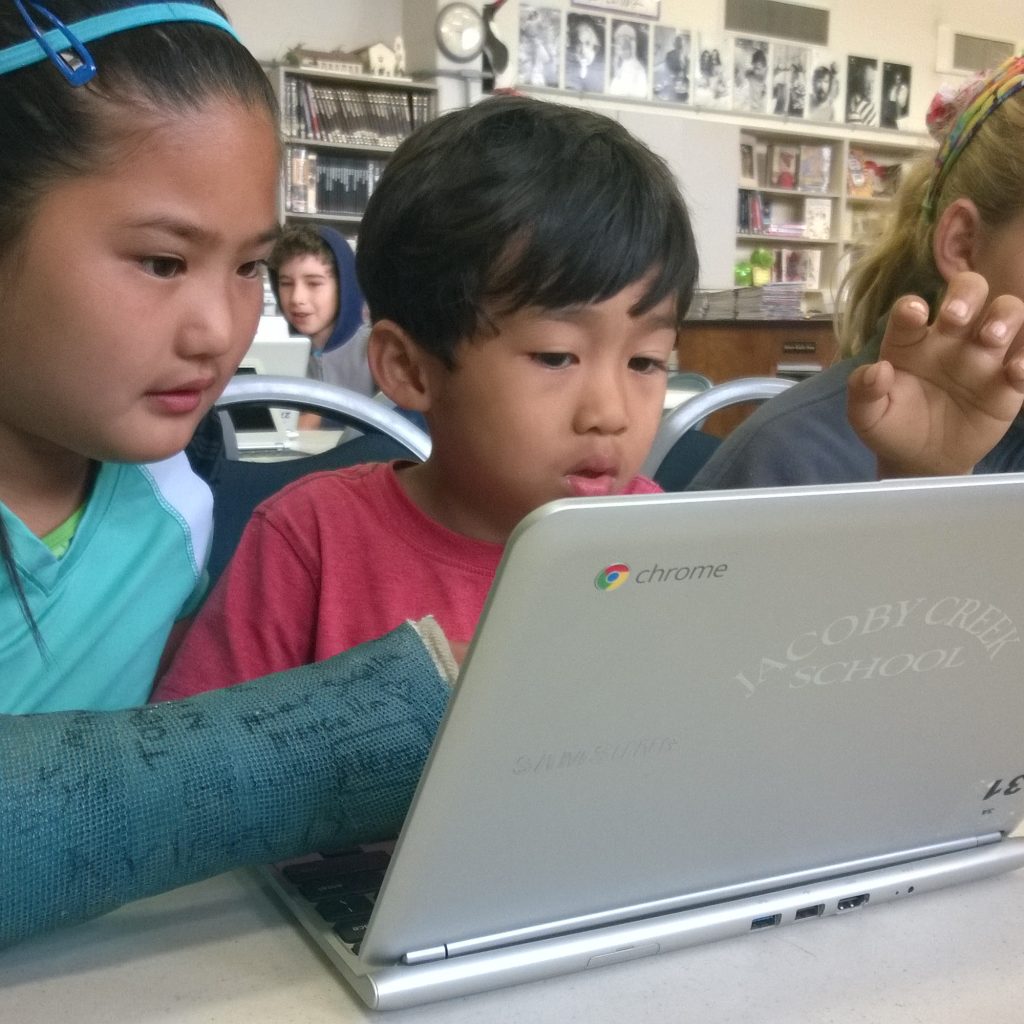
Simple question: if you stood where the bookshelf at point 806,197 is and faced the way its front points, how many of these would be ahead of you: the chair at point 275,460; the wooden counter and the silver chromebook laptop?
3

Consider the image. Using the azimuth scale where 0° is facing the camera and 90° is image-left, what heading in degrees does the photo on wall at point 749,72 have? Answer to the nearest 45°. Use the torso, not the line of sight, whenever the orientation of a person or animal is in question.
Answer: approximately 0°

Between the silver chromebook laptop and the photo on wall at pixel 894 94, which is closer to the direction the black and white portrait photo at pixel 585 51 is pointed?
the silver chromebook laptop

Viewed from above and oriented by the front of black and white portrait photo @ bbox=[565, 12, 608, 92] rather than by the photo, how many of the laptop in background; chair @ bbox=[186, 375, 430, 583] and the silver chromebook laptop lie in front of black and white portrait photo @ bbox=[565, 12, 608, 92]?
3

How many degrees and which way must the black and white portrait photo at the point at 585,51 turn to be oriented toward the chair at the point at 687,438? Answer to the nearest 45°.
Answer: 0° — it already faces it

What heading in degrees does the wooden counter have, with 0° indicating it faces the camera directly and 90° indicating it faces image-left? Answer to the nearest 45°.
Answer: approximately 0°

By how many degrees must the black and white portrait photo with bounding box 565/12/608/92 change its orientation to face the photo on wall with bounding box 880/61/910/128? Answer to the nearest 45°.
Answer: approximately 135° to its left

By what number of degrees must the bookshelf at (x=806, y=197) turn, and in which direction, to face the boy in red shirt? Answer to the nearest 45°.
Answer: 0° — it already faces them

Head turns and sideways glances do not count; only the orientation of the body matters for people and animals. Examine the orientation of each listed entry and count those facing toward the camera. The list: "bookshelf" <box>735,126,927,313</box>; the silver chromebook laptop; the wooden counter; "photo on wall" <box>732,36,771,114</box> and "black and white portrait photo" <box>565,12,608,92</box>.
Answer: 4

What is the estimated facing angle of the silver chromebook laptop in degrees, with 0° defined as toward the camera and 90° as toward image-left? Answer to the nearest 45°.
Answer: approximately 135°
